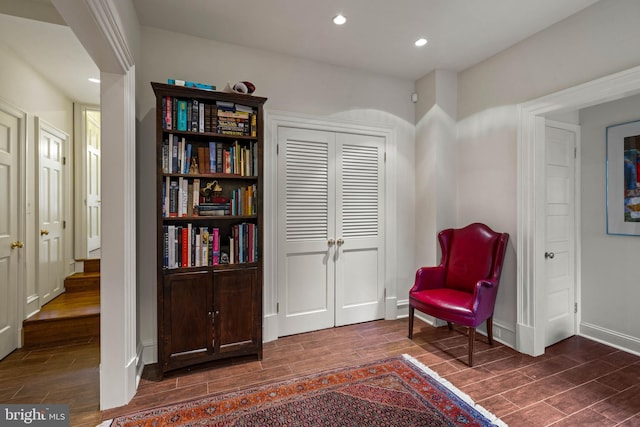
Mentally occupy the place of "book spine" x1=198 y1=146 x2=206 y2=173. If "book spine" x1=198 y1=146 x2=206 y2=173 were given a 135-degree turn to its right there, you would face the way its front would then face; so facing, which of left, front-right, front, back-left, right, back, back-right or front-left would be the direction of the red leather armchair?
back-right

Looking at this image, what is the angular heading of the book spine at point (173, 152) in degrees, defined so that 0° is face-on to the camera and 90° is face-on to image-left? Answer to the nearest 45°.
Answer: approximately 0°

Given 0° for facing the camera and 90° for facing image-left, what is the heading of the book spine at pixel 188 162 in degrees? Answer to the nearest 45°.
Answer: approximately 0°

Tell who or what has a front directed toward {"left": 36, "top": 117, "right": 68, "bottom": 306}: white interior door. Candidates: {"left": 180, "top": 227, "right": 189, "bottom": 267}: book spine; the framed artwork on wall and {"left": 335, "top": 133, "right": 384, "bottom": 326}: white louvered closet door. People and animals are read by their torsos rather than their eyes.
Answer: the framed artwork on wall

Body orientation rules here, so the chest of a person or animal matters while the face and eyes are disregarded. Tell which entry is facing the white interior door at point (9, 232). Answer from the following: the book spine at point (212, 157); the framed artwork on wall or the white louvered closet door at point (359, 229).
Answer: the framed artwork on wall
